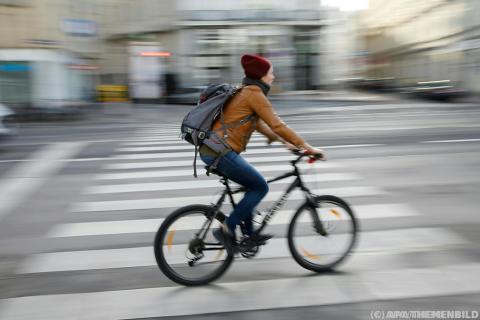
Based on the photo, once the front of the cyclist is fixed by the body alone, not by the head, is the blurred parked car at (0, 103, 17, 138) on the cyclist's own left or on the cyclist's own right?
on the cyclist's own left

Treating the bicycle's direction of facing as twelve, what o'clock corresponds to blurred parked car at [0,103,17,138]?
The blurred parked car is roughly at 8 o'clock from the bicycle.

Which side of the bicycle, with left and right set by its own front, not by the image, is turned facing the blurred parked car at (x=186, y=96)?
left

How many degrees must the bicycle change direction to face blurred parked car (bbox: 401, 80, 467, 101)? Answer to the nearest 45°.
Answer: approximately 90° to its left

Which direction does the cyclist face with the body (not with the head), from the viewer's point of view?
to the viewer's right

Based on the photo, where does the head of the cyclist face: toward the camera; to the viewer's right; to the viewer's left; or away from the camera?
to the viewer's right

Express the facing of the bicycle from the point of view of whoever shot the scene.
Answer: facing to the right of the viewer

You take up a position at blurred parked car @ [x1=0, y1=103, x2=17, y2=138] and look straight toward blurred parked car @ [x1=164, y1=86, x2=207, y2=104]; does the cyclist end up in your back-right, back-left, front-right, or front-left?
back-right
